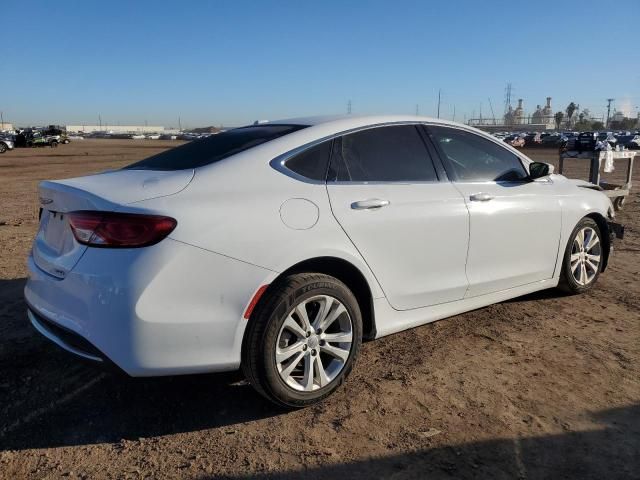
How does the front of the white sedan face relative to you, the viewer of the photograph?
facing away from the viewer and to the right of the viewer
